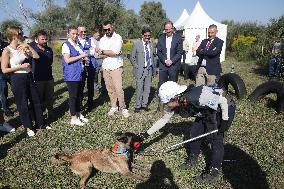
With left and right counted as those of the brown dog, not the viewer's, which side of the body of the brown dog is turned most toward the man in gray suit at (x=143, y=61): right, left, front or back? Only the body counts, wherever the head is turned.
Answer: left

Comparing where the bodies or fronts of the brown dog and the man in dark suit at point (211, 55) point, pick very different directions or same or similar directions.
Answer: very different directions

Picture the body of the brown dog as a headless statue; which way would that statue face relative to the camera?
to the viewer's right

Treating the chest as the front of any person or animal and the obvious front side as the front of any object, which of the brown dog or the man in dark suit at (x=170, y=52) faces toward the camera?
the man in dark suit

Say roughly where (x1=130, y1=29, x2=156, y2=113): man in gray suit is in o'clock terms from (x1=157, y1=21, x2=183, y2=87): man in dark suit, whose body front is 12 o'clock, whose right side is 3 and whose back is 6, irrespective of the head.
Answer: (x1=130, y1=29, x2=156, y2=113): man in gray suit is roughly at 3 o'clock from (x1=157, y1=21, x2=183, y2=87): man in dark suit.

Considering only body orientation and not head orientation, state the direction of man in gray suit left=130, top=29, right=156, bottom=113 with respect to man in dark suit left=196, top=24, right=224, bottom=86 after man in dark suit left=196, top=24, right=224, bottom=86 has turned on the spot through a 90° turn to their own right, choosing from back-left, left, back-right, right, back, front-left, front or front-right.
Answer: front-left

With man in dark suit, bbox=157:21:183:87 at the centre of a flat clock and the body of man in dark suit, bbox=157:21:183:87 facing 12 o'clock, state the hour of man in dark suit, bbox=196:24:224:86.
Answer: man in dark suit, bbox=196:24:224:86 is roughly at 9 o'clock from man in dark suit, bbox=157:21:183:87.

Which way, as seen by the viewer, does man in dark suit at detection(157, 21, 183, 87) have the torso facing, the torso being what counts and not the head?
toward the camera

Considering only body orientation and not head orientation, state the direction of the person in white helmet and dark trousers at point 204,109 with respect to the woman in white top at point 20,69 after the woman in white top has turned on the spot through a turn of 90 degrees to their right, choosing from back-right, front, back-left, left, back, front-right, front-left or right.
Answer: left

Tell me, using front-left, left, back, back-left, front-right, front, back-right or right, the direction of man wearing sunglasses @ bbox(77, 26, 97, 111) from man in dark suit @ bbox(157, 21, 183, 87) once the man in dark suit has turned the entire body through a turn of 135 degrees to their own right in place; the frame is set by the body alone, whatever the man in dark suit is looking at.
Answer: front-left

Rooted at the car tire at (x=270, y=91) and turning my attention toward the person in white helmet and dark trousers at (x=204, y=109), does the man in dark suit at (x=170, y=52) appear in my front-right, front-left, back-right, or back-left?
front-right

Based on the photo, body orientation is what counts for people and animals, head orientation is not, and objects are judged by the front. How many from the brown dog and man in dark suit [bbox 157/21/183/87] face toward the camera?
1

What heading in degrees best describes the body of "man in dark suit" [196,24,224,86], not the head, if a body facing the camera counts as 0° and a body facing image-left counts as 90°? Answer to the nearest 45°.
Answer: approximately 45°

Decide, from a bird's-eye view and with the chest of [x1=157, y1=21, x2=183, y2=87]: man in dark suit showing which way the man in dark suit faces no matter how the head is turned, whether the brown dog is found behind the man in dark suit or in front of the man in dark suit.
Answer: in front

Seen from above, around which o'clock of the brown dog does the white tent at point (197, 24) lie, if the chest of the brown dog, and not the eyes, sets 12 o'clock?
The white tent is roughly at 10 o'clock from the brown dog.
